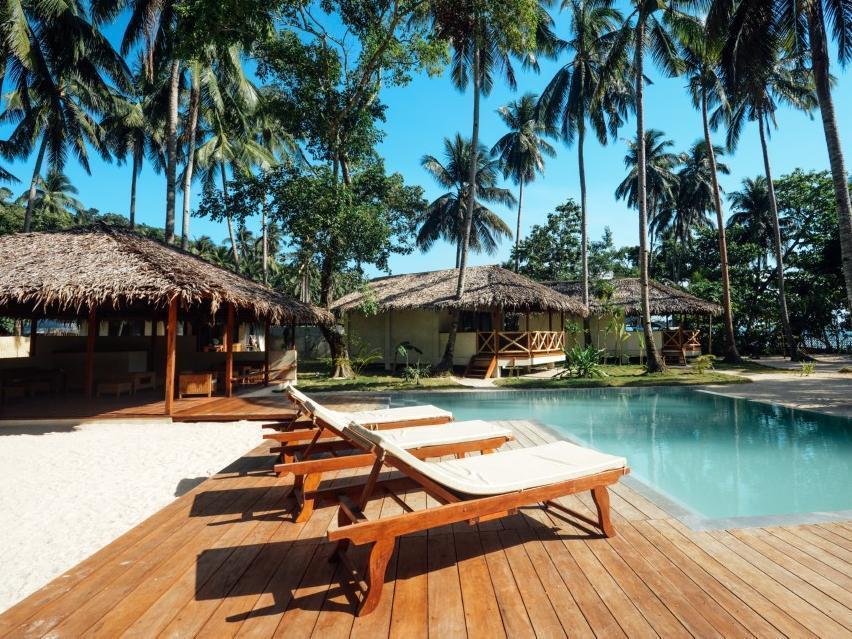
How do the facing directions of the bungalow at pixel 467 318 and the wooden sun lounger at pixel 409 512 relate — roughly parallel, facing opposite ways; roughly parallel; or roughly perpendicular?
roughly perpendicular

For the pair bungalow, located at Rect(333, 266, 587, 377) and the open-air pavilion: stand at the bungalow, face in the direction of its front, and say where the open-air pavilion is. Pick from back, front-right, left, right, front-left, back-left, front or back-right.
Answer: right

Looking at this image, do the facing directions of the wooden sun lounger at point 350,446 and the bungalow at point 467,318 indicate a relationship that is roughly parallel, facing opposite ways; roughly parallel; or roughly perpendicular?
roughly perpendicular

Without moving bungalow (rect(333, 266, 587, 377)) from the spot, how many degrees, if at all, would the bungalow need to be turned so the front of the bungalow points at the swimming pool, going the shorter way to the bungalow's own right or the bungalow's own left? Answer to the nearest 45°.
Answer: approximately 45° to the bungalow's own right
